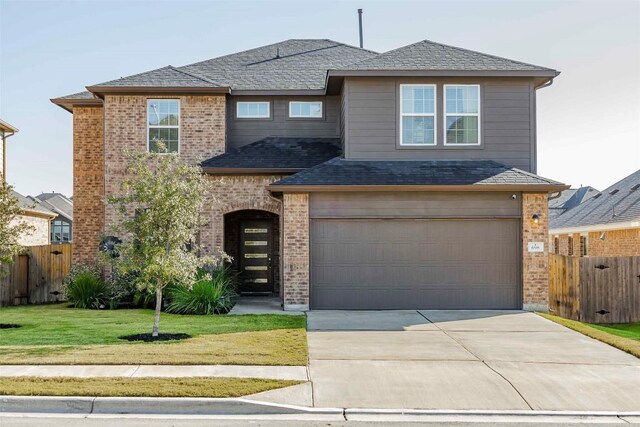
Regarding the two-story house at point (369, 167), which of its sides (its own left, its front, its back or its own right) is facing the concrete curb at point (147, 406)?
front

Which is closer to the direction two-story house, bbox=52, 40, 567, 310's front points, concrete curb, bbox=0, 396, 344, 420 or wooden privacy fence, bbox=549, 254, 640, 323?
the concrete curb

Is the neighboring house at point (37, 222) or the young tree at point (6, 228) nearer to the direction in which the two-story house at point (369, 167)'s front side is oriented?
the young tree

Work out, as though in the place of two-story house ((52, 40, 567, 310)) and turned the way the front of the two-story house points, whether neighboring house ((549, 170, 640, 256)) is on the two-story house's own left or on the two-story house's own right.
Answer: on the two-story house's own left

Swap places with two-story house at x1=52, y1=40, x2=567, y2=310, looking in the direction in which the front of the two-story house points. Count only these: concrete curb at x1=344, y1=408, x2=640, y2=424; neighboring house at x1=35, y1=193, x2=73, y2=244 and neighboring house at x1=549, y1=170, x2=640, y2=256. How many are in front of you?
1

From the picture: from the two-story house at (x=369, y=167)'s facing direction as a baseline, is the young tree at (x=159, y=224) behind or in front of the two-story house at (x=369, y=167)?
in front

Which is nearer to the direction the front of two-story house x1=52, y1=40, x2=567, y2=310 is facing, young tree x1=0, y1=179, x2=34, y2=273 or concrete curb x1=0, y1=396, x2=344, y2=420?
the concrete curb

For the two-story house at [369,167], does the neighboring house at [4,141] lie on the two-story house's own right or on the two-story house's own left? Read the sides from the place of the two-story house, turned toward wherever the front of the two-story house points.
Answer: on the two-story house's own right

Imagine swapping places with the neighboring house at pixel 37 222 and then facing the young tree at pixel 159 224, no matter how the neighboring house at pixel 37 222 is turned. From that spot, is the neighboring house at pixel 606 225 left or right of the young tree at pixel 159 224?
left

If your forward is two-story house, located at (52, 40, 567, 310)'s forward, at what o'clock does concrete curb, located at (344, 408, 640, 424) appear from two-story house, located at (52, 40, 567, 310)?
The concrete curb is roughly at 12 o'clock from the two-story house.

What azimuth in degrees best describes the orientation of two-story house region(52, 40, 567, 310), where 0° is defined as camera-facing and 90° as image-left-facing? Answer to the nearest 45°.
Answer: approximately 0°

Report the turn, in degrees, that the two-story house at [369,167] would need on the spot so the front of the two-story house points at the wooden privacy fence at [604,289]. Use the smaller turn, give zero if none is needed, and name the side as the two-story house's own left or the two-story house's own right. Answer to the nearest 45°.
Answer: approximately 90° to the two-story house's own left

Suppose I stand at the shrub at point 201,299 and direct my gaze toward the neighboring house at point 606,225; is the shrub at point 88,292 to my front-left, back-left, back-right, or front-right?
back-left

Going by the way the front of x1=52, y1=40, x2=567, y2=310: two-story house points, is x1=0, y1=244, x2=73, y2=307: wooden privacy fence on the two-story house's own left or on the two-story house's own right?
on the two-story house's own right
